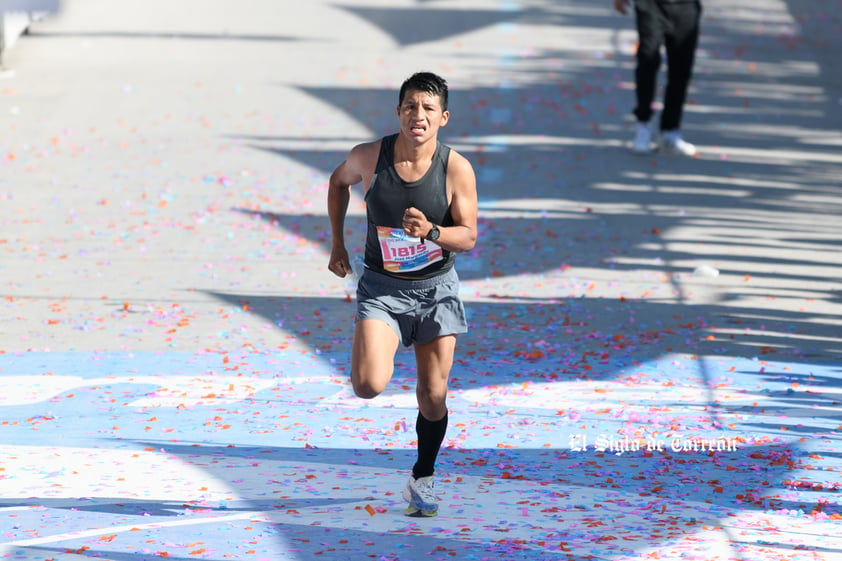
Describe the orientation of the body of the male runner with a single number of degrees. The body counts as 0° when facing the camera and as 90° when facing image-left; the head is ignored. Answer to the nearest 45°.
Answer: approximately 0°

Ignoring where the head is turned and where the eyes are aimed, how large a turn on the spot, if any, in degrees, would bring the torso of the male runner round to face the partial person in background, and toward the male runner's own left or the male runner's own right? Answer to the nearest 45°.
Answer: approximately 180°
